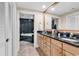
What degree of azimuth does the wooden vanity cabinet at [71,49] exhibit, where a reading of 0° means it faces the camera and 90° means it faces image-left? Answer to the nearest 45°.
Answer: approximately 45°
